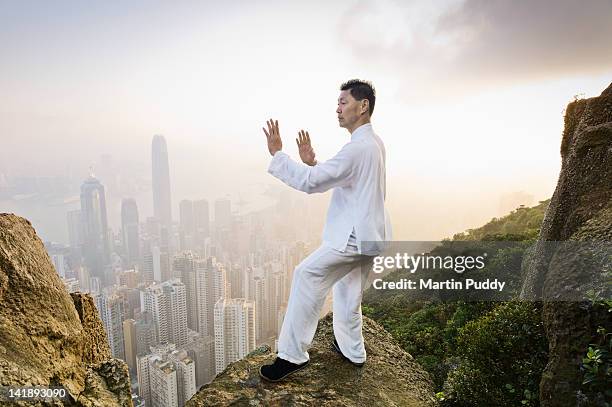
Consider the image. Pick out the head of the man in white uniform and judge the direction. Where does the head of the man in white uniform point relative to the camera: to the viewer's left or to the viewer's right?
to the viewer's left

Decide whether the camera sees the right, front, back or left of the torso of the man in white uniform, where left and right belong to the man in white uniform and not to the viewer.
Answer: left

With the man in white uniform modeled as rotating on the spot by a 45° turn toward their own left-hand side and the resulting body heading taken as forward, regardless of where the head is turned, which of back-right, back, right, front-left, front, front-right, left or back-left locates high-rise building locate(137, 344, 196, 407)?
right

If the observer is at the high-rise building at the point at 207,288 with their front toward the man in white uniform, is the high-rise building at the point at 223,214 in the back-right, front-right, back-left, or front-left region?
back-left

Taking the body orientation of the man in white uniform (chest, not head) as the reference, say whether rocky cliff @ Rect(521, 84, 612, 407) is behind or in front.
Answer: behind

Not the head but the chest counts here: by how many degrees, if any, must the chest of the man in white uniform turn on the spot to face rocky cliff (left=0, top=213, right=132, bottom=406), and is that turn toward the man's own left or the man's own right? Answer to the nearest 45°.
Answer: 0° — they already face it

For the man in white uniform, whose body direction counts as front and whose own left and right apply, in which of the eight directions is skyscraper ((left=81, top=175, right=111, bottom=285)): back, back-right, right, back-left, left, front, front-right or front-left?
front-right

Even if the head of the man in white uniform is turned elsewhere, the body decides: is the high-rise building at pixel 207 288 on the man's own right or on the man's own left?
on the man's own right
